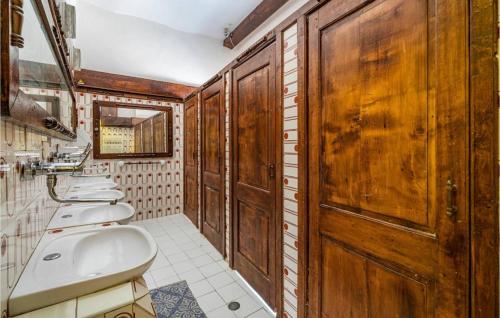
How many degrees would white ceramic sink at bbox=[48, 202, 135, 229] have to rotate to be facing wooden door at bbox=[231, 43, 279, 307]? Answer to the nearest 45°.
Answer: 0° — it already faces it

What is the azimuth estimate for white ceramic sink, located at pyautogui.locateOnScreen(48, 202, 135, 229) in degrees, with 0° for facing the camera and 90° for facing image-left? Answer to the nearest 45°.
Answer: approximately 270°

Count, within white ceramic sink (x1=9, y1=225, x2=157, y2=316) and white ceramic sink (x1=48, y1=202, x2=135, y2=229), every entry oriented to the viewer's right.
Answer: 2

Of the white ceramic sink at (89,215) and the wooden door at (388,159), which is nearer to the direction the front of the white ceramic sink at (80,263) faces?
the wooden door

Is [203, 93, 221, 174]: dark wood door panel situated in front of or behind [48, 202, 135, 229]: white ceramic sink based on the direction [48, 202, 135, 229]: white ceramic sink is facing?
in front

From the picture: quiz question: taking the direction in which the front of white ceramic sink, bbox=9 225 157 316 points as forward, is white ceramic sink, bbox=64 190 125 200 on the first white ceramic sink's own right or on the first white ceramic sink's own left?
on the first white ceramic sink's own left

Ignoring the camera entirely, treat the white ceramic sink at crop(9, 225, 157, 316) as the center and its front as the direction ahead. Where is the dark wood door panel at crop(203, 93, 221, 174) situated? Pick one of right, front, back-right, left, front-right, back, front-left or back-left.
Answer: front-left

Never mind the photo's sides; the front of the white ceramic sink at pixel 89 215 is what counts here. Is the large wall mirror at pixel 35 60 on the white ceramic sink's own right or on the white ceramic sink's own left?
on the white ceramic sink's own right

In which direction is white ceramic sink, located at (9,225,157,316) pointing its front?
to the viewer's right
